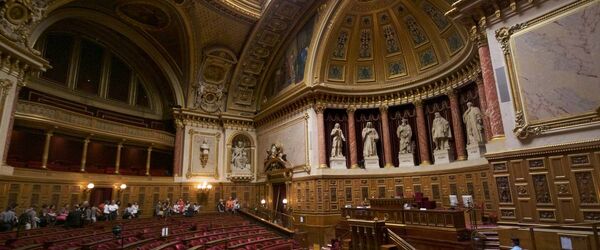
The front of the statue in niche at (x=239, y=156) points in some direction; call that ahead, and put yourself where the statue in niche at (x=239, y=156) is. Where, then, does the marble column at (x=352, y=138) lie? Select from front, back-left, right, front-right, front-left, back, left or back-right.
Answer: front-left

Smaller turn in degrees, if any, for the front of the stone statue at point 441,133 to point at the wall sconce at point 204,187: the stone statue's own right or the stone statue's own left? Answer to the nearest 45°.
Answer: approximately 45° to the stone statue's own right

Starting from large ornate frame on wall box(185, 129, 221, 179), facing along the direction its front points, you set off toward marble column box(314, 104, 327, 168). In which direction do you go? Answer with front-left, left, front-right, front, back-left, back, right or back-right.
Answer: front-left

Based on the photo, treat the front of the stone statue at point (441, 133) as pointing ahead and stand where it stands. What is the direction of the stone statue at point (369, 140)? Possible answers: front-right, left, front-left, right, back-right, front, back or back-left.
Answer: front-right

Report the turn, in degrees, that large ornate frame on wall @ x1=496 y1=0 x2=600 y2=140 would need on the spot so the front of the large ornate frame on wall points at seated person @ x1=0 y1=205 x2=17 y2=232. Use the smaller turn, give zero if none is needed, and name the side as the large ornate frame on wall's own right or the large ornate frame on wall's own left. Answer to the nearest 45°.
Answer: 0° — it already faces them

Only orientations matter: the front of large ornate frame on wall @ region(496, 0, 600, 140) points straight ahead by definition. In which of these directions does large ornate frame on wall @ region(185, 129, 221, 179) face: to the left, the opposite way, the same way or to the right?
to the left

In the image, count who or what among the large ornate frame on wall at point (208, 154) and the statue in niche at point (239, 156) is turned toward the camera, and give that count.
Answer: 2

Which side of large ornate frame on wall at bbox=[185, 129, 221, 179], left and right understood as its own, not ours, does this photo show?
front

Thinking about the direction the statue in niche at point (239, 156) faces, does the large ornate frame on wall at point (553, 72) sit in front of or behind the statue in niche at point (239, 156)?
in front

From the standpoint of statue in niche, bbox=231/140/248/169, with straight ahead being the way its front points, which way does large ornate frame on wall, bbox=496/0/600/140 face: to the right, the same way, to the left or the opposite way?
to the right

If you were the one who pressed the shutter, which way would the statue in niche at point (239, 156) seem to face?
facing the viewer

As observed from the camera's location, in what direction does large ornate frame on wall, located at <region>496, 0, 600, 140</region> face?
facing the viewer and to the left of the viewer

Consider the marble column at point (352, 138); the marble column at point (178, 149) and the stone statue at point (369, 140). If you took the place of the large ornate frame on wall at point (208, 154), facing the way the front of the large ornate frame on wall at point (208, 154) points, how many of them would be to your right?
1
